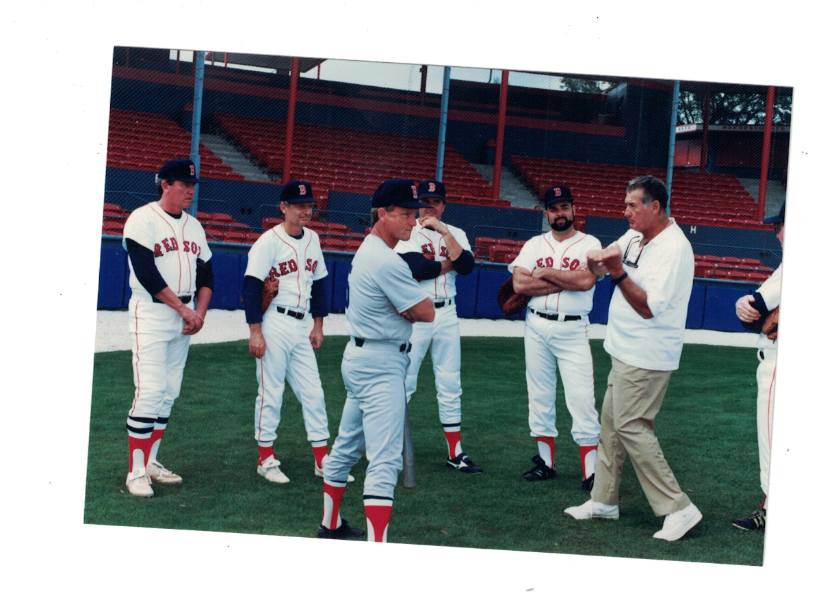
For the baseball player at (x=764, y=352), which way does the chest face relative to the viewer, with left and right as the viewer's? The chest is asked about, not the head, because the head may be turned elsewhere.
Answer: facing to the left of the viewer

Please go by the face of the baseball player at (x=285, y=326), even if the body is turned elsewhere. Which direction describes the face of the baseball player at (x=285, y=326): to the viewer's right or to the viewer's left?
to the viewer's right

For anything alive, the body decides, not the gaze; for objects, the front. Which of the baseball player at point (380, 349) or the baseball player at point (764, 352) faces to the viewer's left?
the baseball player at point (764, 352)

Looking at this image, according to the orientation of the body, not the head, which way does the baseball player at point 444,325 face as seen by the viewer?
toward the camera

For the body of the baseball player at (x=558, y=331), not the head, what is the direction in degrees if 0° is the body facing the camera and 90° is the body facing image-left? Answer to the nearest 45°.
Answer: approximately 0°

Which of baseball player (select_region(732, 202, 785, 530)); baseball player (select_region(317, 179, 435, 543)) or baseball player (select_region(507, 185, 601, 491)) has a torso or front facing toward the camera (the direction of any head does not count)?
baseball player (select_region(507, 185, 601, 491))

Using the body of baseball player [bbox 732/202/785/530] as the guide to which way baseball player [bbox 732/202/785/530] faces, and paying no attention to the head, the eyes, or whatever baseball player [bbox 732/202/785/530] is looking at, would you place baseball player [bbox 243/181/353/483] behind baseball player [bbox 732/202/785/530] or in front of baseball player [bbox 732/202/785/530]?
in front

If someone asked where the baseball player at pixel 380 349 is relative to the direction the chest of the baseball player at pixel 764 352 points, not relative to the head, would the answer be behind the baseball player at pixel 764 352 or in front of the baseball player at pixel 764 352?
in front

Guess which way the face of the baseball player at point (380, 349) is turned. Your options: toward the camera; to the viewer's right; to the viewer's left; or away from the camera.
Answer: to the viewer's right
